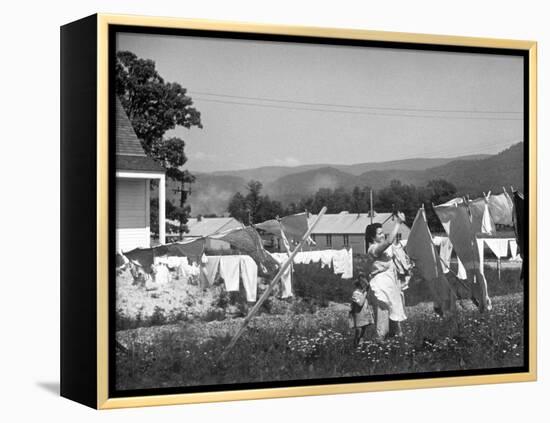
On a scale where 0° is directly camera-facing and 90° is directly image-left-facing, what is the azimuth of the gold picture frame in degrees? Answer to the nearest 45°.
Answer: approximately 315°
